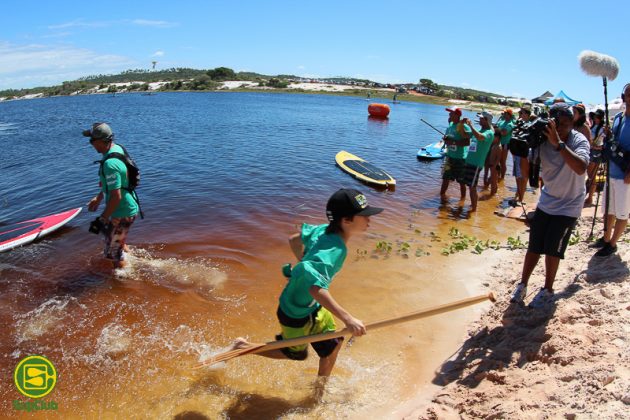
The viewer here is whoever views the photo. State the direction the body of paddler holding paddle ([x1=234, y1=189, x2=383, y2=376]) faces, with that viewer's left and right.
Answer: facing to the right of the viewer

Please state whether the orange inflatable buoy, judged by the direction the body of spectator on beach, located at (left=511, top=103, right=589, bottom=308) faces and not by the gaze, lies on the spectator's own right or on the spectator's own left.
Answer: on the spectator's own right

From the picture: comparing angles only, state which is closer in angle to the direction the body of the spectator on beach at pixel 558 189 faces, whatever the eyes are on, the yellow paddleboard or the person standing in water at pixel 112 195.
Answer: the person standing in water

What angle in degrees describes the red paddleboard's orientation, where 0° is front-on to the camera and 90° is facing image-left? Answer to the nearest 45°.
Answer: approximately 225°

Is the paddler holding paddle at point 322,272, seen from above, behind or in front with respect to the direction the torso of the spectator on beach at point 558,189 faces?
in front

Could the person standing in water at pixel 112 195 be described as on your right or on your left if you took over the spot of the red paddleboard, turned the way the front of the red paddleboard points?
on your right

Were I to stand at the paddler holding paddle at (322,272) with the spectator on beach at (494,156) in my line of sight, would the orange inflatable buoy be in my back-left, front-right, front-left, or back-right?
front-left

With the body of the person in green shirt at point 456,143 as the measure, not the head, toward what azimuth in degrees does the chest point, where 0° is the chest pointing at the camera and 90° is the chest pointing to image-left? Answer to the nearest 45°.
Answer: approximately 45°

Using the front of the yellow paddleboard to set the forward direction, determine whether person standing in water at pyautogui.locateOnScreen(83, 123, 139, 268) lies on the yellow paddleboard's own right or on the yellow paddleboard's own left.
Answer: on the yellow paddleboard's own left

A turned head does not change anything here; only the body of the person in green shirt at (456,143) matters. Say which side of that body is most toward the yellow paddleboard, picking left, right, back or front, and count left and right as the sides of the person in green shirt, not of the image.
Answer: right

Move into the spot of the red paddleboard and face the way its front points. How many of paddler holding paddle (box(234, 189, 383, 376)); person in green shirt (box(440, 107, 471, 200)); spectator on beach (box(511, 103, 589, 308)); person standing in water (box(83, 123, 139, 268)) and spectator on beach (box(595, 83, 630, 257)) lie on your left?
0

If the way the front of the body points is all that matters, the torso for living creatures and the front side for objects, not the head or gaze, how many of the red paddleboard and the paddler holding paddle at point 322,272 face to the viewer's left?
0

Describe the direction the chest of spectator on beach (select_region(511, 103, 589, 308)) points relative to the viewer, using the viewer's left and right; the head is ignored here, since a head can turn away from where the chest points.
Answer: facing the viewer and to the left of the viewer
